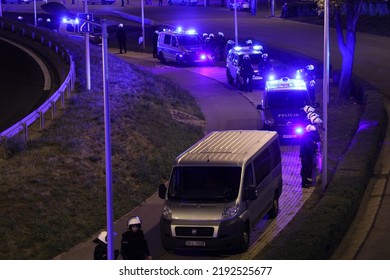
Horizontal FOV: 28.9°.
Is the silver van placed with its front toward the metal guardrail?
no

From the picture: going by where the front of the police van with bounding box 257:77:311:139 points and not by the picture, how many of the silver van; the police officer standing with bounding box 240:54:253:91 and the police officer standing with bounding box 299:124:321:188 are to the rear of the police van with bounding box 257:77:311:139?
1

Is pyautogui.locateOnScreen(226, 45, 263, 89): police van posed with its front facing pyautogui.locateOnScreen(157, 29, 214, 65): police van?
no

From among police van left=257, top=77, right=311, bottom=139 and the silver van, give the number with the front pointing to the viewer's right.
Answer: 0

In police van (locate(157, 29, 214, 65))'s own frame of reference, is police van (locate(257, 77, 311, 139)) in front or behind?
in front

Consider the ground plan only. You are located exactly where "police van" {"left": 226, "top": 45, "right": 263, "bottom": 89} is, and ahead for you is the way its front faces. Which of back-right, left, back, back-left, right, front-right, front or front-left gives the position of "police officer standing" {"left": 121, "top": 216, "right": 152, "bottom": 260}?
front-right

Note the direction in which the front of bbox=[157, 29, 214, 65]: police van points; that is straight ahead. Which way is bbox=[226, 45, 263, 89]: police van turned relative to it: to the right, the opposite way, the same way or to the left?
the same way

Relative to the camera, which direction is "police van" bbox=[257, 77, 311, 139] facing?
toward the camera

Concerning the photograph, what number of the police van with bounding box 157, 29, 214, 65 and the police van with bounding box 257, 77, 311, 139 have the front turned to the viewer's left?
0

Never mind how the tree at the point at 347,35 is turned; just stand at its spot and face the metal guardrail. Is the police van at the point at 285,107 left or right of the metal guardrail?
left

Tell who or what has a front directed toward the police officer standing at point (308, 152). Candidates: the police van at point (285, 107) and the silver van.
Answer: the police van

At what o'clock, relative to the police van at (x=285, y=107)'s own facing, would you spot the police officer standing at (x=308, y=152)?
The police officer standing is roughly at 12 o'clock from the police van.

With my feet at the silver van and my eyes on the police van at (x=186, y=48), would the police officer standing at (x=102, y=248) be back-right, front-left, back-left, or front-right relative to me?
back-left

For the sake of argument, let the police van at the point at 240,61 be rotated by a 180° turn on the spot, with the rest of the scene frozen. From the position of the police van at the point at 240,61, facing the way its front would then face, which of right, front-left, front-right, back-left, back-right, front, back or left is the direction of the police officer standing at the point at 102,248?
back-left

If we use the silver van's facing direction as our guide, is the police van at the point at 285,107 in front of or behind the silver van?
behind

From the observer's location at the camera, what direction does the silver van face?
facing the viewer and to the left of the viewer

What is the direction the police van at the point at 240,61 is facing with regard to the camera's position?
facing the viewer and to the right of the viewer
